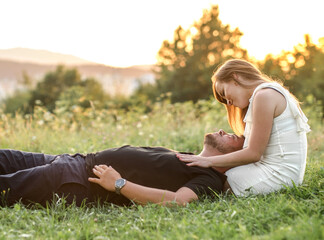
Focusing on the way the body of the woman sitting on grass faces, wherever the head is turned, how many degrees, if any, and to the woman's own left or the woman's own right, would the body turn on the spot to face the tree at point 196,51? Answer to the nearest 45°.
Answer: approximately 90° to the woman's own right

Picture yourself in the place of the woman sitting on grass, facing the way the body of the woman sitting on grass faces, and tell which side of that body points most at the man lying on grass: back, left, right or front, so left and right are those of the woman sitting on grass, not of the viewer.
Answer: front

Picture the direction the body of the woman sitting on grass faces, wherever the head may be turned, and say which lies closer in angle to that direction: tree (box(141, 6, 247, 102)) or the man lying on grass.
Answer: the man lying on grass

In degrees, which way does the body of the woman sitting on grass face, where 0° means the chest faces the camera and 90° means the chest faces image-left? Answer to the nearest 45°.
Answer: approximately 90°
